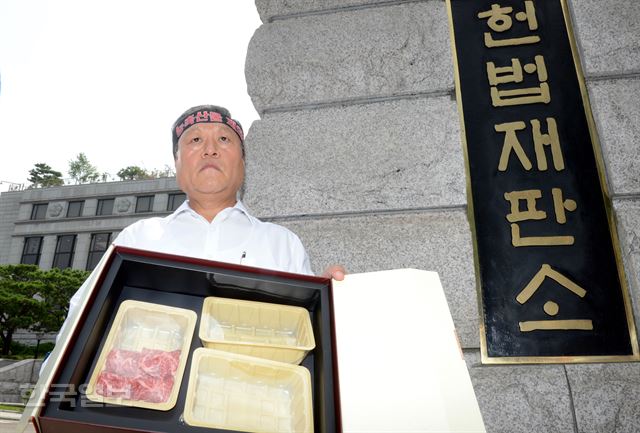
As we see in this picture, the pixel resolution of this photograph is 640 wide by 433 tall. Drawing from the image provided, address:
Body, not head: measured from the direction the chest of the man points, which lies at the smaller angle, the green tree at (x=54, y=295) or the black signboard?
the black signboard

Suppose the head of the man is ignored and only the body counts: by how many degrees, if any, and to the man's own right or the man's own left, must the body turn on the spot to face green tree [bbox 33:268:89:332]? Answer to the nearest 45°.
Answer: approximately 180°

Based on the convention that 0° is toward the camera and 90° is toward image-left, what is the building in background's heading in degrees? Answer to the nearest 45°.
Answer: approximately 0°

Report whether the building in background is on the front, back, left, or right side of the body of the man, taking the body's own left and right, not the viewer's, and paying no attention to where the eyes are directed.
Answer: back

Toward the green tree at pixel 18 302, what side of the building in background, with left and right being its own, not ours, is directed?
front

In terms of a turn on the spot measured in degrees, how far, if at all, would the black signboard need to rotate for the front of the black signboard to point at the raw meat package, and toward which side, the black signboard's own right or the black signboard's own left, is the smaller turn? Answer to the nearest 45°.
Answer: approximately 45° to the black signboard's own right

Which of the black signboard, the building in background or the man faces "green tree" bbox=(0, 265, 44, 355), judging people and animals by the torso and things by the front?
the building in background

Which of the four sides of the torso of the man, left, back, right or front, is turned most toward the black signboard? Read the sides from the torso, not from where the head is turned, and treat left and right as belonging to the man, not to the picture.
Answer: left

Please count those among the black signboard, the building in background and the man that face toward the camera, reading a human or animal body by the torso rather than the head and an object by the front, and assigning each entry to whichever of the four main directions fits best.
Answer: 3

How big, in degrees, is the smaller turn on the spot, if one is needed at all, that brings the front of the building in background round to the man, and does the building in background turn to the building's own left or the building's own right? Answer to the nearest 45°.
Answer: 0° — it already faces them
